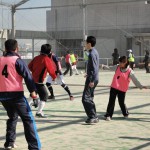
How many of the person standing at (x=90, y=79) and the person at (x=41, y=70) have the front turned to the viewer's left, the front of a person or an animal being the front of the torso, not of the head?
1

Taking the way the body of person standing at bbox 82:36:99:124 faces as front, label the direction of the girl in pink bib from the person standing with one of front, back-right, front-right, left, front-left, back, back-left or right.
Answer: back-right

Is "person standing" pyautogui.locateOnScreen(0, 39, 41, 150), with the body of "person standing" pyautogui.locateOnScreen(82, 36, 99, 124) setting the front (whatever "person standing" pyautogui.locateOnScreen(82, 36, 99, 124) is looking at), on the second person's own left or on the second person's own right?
on the second person's own left

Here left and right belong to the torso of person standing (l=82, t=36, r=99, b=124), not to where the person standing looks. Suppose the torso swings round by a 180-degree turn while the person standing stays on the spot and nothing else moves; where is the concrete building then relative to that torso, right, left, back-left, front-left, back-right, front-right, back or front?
left

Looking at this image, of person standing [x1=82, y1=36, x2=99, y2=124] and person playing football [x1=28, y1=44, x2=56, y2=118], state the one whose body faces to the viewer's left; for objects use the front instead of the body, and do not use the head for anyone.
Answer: person standing [x1=82, y1=36, x2=99, y2=124]

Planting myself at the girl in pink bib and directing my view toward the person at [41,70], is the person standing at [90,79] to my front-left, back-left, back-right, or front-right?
front-left

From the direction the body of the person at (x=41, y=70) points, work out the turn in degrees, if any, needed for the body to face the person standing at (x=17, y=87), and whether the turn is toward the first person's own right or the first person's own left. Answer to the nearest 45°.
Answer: approximately 135° to the first person's own right

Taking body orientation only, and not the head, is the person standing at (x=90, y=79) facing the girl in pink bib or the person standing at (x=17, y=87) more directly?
the person standing

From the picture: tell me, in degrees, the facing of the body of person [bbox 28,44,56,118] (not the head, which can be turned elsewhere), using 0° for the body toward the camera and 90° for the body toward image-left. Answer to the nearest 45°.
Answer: approximately 225°

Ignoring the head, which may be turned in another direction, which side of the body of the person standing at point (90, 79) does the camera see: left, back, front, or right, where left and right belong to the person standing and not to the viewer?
left

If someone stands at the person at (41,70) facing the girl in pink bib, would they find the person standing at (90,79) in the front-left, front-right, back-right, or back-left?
front-right
